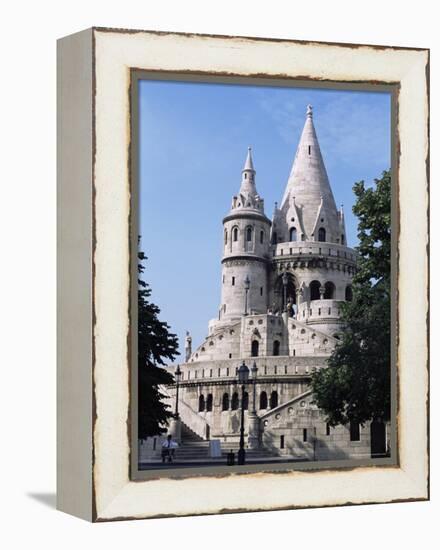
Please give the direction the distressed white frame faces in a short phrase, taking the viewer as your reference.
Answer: facing the viewer and to the right of the viewer
